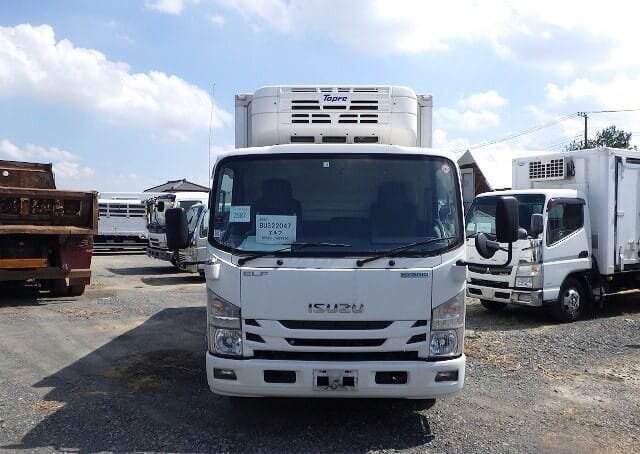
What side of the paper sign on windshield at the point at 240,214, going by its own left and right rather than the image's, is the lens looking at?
front

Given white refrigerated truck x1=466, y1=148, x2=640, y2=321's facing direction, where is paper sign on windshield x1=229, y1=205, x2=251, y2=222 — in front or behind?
in front

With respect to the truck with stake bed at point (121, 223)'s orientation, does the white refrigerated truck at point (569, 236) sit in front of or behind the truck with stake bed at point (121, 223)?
behind

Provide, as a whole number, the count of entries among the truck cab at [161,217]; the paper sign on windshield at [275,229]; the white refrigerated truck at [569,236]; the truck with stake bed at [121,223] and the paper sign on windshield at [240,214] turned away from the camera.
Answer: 1

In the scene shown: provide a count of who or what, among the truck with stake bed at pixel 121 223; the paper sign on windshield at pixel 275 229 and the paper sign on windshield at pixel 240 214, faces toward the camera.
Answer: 2

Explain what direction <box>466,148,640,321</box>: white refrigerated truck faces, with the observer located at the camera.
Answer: facing the viewer and to the left of the viewer

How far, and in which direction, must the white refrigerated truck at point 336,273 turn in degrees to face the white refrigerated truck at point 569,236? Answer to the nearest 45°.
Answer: approximately 135° to its left

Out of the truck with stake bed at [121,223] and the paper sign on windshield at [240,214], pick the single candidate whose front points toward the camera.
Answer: the paper sign on windshield

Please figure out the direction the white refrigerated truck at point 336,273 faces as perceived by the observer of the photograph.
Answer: facing the viewer

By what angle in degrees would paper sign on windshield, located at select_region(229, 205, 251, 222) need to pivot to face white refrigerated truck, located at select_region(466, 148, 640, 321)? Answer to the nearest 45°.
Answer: approximately 135° to its left
